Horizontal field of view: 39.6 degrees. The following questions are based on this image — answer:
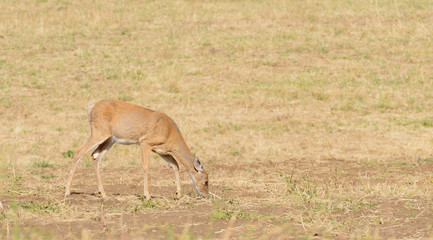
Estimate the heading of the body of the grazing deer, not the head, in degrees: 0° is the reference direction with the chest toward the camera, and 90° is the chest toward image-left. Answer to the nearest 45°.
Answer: approximately 270°

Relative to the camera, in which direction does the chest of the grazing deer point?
to the viewer's right
